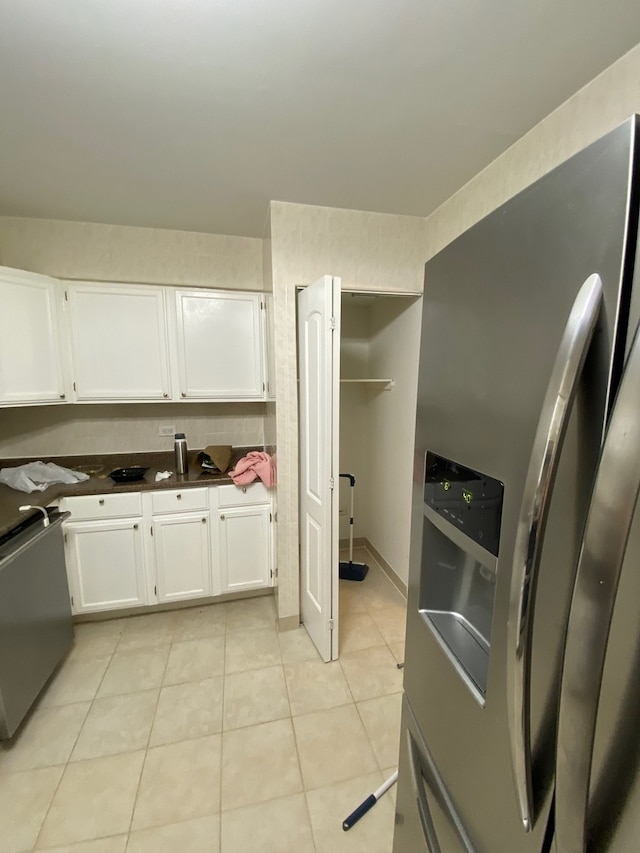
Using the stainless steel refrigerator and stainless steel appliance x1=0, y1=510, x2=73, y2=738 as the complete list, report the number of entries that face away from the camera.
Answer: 0

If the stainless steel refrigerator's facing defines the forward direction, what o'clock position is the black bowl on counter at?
The black bowl on counter is roughly at 2 o'clock from the stainless steel refrigerator.

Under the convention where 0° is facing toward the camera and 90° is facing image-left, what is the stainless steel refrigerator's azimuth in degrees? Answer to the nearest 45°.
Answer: approximately 45°

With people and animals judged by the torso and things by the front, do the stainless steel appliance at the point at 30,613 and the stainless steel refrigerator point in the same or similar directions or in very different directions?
very different directions

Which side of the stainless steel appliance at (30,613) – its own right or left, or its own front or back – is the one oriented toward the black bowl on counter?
left

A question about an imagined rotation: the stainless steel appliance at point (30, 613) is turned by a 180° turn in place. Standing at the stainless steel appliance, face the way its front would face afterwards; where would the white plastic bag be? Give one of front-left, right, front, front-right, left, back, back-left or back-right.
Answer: front-right

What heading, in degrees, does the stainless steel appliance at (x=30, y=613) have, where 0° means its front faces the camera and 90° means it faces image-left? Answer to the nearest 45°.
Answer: approximately 315°

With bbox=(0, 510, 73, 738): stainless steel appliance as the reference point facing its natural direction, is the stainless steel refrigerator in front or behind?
in front

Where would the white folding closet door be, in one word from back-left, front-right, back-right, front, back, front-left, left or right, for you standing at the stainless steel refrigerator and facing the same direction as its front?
right

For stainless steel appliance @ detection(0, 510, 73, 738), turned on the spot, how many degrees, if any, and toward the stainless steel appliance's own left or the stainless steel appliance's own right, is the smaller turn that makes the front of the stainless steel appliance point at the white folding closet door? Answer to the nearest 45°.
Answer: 0° — it already faces it

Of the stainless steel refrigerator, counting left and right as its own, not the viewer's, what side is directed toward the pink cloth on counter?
right
